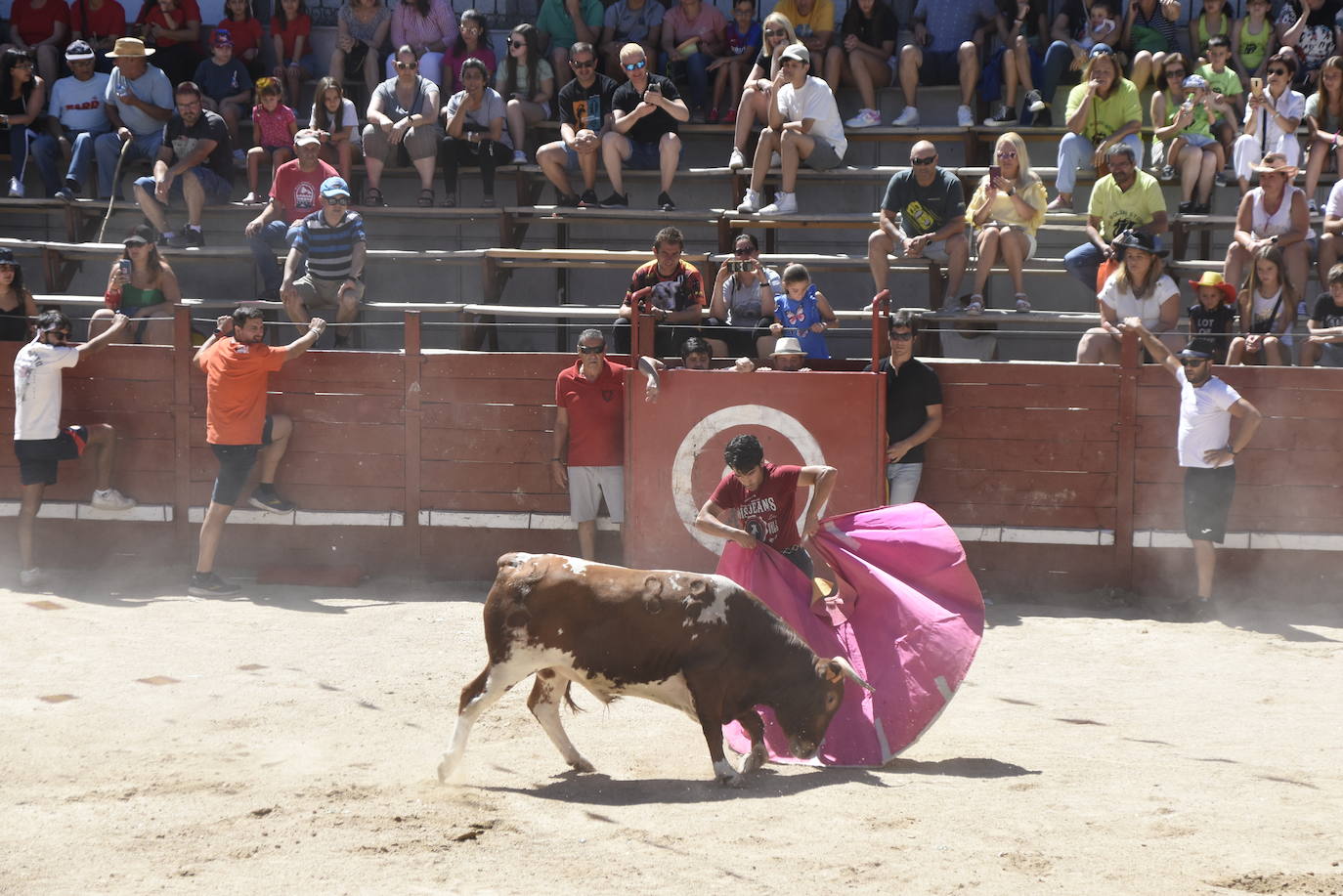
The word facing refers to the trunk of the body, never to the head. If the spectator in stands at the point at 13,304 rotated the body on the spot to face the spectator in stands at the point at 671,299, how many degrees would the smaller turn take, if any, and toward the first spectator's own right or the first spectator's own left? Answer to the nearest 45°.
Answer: approximately 45° to the first spectator's own left

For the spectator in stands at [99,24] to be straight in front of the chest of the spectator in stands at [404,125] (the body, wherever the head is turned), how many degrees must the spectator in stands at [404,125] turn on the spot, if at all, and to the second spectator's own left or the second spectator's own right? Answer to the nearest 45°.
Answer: approximately 135° to the second spectator's own right

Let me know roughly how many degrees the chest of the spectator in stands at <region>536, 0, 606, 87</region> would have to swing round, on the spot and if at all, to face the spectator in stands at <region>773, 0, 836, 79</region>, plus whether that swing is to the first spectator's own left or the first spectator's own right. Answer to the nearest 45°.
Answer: approximately 90° to the first spectator's own left

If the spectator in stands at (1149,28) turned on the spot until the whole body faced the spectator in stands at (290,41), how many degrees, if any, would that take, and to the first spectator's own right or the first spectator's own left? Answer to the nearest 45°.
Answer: approximately 90° to the first spectator's own right

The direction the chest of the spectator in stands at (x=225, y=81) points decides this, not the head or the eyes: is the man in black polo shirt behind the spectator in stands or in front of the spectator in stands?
in front

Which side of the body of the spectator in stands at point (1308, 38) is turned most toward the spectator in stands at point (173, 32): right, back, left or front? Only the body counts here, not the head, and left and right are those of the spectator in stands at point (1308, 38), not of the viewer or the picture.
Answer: right

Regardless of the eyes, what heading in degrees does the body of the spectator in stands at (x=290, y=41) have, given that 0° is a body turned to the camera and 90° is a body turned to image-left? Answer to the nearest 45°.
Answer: approximately 0°

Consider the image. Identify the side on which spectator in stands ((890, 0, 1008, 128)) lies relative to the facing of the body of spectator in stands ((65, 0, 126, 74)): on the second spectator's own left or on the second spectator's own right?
on the second spectator's own left

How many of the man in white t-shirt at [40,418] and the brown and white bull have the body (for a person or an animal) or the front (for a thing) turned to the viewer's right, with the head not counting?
2

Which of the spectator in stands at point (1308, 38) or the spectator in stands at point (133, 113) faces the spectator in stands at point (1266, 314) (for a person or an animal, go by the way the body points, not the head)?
the spectator in stands at point (1308, 38)
